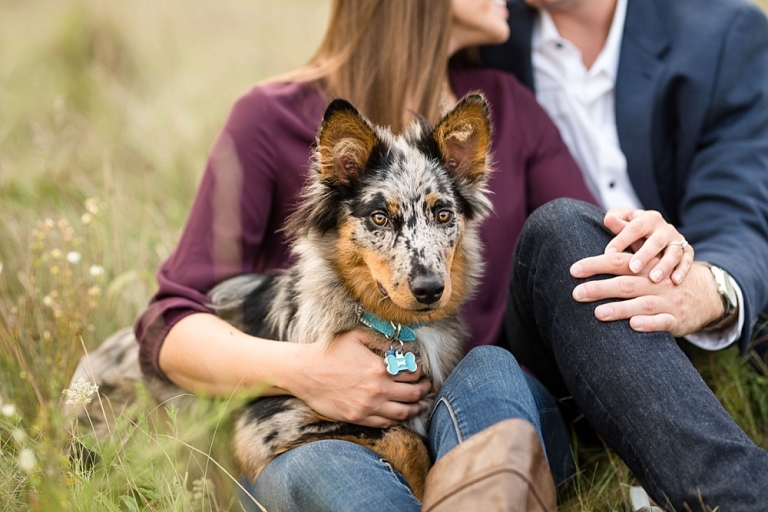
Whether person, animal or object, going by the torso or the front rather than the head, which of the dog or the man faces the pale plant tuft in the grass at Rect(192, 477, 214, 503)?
the man

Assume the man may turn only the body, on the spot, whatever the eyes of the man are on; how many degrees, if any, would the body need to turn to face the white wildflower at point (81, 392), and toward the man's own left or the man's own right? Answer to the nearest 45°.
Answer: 0° — they already face it

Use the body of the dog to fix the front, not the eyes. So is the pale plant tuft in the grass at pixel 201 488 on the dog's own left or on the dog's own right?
on the dog's own right

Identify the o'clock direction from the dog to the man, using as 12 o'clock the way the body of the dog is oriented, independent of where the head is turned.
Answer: The man is roughly at 10 o'clock from the dog.

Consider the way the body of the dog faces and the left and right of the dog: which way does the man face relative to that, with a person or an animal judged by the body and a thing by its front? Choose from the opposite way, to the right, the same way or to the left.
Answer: to the right

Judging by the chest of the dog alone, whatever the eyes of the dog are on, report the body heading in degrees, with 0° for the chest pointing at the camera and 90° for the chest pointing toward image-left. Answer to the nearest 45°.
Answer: approximately 315°

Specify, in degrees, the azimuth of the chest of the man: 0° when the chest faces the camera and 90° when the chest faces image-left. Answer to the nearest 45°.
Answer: approximately 45°
